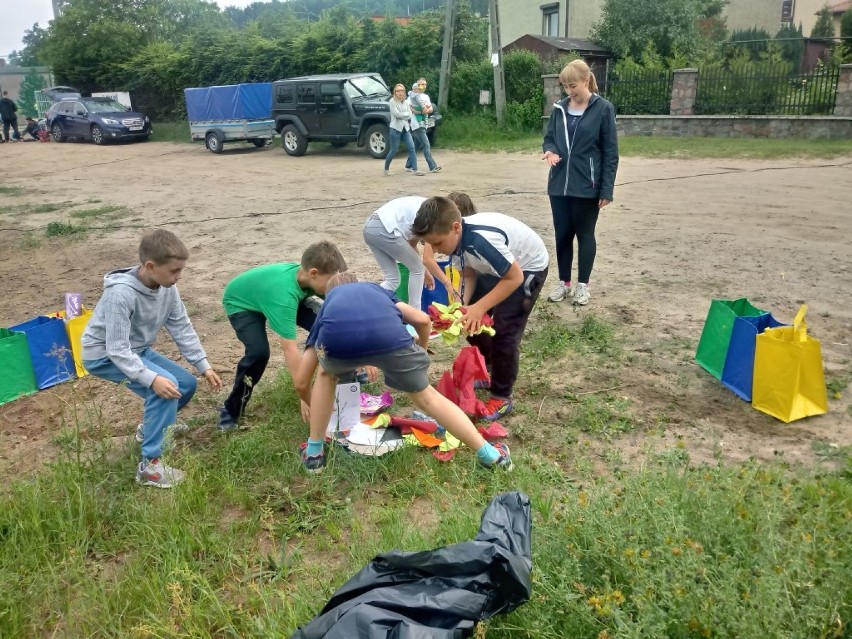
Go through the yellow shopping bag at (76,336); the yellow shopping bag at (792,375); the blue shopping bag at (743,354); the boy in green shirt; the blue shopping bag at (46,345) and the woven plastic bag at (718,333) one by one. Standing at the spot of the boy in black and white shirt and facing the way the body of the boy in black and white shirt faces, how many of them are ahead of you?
3

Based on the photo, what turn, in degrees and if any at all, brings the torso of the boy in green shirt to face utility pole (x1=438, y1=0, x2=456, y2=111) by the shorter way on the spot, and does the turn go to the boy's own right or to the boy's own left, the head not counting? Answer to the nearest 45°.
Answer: approximately 90° to the boy's own left

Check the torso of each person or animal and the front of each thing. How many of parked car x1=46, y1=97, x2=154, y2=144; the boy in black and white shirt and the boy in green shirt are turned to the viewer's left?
1

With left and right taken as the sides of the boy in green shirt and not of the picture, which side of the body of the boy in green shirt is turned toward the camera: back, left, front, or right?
right

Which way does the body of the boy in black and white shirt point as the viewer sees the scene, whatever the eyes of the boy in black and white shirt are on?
to the viewer's left

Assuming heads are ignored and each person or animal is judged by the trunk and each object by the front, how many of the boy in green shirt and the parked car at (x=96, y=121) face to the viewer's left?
0

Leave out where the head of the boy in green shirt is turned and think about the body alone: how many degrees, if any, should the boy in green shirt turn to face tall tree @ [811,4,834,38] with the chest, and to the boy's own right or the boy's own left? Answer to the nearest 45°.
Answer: approximately 45° to the boy's own left

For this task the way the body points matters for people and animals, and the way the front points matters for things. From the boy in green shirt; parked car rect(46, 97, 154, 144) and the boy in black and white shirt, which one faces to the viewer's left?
the boy in black and white shirt

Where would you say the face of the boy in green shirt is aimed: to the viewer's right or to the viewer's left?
to the viewer's right

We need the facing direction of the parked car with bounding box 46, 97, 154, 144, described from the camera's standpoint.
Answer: facing the viewer and to the right of the viewer

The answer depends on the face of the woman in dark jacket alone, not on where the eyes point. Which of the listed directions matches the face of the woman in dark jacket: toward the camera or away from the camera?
toward the camera

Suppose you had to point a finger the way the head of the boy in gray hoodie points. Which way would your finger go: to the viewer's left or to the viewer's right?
to the viewer's right

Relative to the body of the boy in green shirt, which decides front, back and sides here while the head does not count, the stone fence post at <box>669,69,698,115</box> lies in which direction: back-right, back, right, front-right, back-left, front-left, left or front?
front-left

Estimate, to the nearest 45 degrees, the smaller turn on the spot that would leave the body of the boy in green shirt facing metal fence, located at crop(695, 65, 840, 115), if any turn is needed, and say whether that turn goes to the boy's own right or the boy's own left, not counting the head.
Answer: approximately 45° to the boy's own left

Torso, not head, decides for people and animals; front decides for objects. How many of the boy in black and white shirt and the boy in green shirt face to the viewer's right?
1

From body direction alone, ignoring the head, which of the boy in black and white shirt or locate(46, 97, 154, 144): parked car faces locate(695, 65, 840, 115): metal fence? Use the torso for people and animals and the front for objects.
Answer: the parked car

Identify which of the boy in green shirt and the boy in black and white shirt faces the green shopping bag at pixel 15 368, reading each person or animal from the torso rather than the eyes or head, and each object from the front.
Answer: the boy in black and white shirt

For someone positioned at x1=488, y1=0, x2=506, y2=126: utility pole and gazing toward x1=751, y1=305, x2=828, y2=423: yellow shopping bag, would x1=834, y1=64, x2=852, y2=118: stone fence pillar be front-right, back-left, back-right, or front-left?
front-left

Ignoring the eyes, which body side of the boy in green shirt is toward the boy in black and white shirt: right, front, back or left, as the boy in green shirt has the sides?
front

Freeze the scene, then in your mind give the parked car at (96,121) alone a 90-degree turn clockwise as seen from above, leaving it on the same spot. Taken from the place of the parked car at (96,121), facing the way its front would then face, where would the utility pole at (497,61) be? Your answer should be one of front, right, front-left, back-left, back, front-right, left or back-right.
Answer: left

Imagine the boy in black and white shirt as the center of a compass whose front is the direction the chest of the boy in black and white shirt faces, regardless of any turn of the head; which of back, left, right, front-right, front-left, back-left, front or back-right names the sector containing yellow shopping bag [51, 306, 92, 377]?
front

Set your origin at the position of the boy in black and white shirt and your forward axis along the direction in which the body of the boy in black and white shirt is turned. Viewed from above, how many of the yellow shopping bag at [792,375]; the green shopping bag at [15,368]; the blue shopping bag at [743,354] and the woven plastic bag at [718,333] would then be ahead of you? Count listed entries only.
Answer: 1
